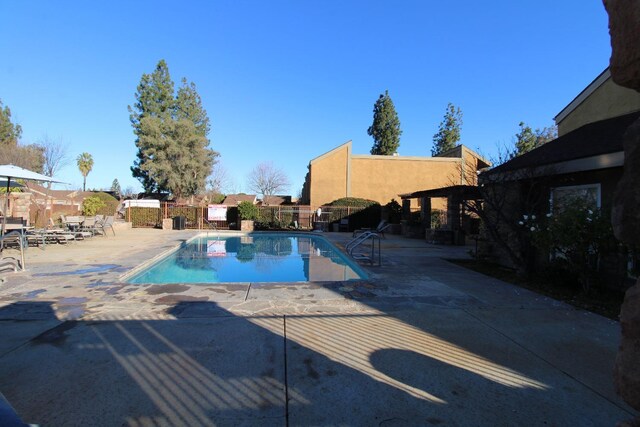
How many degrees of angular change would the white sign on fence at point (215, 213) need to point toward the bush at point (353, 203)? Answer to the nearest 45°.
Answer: approximately 90° to its left

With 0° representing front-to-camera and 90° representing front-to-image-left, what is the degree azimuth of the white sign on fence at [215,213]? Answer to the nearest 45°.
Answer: approximately 0°

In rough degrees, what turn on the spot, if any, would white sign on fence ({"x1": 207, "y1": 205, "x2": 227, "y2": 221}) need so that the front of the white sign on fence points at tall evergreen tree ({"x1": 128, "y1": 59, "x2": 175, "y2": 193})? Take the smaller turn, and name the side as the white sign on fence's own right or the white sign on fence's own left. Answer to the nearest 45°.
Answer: approximately 180°

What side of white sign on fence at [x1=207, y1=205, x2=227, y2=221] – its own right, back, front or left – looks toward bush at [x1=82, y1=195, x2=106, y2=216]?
right

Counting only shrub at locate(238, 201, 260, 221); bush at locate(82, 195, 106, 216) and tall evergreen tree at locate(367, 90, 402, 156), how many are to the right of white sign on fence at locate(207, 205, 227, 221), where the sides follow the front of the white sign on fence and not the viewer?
1

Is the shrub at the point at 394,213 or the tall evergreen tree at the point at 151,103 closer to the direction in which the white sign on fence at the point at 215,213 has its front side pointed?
the shrub

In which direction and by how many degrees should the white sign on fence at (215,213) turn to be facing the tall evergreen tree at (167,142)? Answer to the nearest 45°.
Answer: approximately 180°

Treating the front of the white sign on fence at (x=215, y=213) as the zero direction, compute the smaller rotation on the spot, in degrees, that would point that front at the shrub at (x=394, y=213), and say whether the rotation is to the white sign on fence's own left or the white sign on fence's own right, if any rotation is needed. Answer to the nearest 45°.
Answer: approximately 90° to the white sign on fence's own left

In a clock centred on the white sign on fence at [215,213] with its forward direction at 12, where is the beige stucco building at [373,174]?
The beige stucco building is roughly at 9 o'clock from the white sign on fence.

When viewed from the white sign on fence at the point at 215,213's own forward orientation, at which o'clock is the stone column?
The stone column is roughly at 12 o'clock from the white sign on fence.

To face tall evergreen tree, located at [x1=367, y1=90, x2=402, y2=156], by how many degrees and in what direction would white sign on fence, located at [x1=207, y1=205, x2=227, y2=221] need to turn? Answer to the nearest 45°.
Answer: approximately 135° to its left

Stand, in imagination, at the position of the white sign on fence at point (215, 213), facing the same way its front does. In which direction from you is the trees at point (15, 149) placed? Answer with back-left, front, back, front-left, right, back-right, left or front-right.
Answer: back-right

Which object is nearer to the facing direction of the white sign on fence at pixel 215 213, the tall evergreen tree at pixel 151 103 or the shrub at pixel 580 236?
the shrub

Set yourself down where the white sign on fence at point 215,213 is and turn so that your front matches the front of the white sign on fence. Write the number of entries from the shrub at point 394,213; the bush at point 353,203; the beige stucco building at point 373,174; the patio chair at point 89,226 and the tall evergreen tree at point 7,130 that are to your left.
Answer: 3

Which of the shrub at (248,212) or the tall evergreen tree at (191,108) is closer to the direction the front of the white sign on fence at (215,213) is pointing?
the shrub
